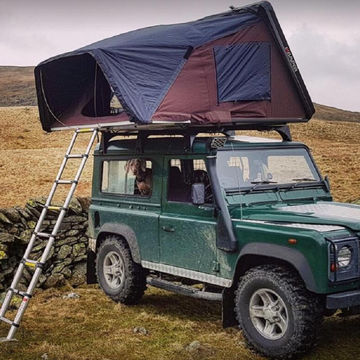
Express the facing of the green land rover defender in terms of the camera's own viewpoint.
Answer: facing the viewer and to the right of the viewer

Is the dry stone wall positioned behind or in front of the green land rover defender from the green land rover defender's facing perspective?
behind

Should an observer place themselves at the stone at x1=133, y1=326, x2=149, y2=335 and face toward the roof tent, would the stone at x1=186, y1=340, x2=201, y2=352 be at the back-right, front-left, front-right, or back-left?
back-right

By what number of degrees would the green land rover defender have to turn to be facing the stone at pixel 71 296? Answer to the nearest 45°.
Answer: approximately 180°
